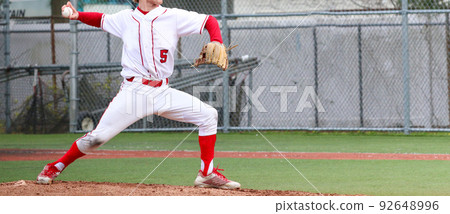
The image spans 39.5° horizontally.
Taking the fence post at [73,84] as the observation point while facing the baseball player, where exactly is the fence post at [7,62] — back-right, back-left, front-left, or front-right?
back-right

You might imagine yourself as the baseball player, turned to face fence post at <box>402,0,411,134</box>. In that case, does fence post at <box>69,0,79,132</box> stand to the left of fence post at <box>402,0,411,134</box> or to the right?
left

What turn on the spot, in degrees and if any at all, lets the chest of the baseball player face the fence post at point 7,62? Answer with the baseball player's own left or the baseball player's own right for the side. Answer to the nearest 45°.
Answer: approximately 180°

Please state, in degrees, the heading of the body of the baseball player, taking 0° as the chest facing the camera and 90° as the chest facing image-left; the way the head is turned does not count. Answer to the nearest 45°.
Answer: approximately 0°

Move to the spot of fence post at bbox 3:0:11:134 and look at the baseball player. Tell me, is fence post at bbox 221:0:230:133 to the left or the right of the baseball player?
left

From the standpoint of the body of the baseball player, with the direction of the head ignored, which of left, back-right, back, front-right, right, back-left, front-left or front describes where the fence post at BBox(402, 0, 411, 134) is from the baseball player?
back-left

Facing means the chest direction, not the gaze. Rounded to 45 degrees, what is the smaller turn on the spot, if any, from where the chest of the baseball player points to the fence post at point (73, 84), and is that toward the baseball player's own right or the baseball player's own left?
approximately 180°
